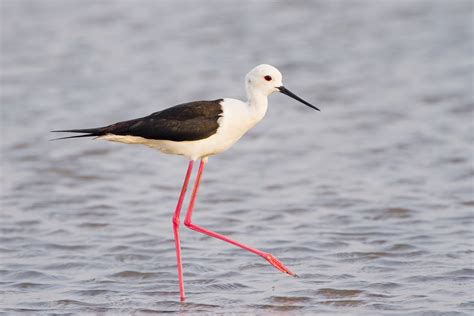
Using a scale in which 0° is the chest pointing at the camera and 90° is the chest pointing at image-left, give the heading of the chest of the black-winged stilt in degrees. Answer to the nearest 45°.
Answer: approximately 270°
